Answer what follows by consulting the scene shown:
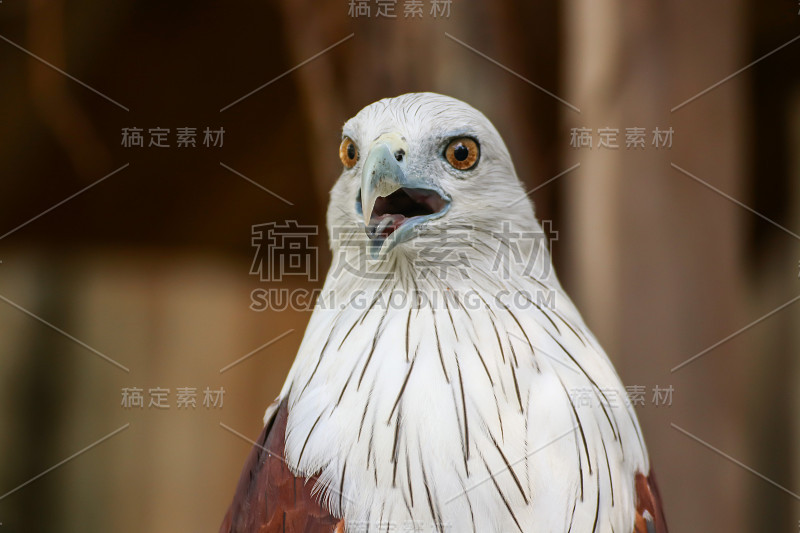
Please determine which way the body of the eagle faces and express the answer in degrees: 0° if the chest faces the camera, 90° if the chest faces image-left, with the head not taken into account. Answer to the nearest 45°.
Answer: approximately 0°
